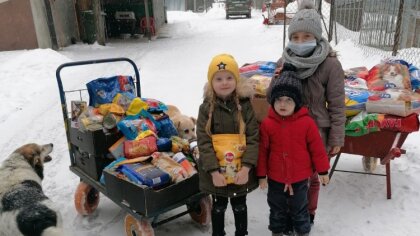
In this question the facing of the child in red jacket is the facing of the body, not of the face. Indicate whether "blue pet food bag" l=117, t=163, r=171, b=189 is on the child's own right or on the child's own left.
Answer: on the child's own right

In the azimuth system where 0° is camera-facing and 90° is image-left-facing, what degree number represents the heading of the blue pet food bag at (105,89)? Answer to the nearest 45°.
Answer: approximately 0°

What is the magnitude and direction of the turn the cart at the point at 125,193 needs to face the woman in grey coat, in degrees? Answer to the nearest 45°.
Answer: approximately 45° to its left

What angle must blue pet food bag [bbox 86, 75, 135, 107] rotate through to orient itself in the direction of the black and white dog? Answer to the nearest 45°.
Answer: approximately 45° to its right

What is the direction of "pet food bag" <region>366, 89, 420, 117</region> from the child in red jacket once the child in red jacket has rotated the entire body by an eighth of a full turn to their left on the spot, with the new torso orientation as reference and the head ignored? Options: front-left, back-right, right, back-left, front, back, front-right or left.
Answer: left

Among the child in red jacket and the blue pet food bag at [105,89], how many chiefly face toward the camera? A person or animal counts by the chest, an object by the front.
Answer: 2

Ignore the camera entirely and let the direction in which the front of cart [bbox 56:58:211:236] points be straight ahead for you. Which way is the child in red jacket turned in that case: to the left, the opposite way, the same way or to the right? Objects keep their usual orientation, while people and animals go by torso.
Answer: to the right

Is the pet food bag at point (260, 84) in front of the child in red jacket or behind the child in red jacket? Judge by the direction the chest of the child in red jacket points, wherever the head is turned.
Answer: behind

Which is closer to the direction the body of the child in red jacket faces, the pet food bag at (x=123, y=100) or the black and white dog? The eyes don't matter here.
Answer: the black and white dog

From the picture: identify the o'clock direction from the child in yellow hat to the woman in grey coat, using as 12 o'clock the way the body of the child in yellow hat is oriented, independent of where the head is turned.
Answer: The woman in grey coat is roughly at 8 o'clock from the child in yellow hat.
